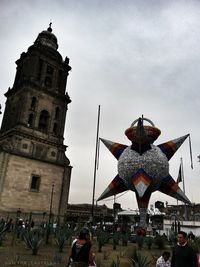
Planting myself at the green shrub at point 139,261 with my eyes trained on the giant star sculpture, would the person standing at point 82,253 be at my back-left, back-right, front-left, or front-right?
back-left

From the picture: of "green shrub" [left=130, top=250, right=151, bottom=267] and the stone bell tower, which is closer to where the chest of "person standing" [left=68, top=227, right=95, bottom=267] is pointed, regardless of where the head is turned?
the stone bell tower

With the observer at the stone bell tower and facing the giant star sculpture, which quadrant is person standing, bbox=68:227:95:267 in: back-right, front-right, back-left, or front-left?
front-right

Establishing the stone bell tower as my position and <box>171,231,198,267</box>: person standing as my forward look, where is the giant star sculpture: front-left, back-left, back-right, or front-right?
front-left

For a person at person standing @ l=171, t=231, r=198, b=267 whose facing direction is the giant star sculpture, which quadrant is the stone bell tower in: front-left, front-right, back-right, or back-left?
front-left

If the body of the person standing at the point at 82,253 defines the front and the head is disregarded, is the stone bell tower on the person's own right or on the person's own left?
on the person's own left

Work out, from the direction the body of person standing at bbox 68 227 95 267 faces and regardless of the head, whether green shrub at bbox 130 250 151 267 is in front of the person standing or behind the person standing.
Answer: in front

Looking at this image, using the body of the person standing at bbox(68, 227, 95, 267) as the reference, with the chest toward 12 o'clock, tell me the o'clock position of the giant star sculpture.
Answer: The giant star sculpture is roughly at 1 o'clock from the person standing.

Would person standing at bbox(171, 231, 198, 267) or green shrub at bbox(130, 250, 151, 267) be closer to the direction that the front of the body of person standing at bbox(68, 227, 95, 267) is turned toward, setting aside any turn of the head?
the green shrub

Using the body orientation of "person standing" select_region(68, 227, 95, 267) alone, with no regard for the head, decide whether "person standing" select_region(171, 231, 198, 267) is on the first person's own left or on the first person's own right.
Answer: on the first person's own right
